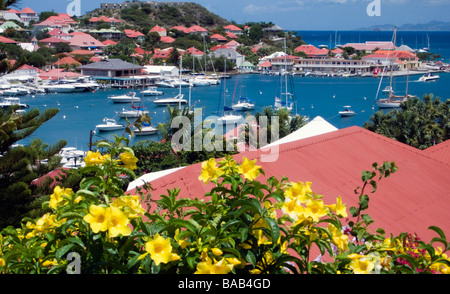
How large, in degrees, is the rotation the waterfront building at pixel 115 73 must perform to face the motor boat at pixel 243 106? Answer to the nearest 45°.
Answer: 0° — it already faces it

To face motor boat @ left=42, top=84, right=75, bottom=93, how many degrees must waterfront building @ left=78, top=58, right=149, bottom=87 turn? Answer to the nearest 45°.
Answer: approximately 90° to its right

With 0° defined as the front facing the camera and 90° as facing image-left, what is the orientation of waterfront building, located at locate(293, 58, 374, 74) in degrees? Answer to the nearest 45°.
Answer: approximately 0°

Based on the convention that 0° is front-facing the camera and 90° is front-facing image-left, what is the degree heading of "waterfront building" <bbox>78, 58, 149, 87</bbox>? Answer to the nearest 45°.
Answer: approximately 315°

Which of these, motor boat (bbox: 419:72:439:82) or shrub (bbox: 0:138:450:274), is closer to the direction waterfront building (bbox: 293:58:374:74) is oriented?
the shrub

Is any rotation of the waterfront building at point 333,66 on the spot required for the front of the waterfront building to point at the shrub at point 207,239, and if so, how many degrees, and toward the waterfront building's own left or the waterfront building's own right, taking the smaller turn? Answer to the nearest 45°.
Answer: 0° — it already faces it

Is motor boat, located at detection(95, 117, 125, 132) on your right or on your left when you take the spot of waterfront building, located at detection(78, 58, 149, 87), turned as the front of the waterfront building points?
on your right

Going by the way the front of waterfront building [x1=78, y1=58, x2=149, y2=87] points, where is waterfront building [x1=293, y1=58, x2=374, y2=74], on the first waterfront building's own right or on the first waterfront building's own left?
on the first waterfront building's own left

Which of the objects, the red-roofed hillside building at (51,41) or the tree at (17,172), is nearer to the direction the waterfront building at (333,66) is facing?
the tree

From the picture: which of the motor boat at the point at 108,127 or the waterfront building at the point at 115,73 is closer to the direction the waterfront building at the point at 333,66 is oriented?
the motor boat
